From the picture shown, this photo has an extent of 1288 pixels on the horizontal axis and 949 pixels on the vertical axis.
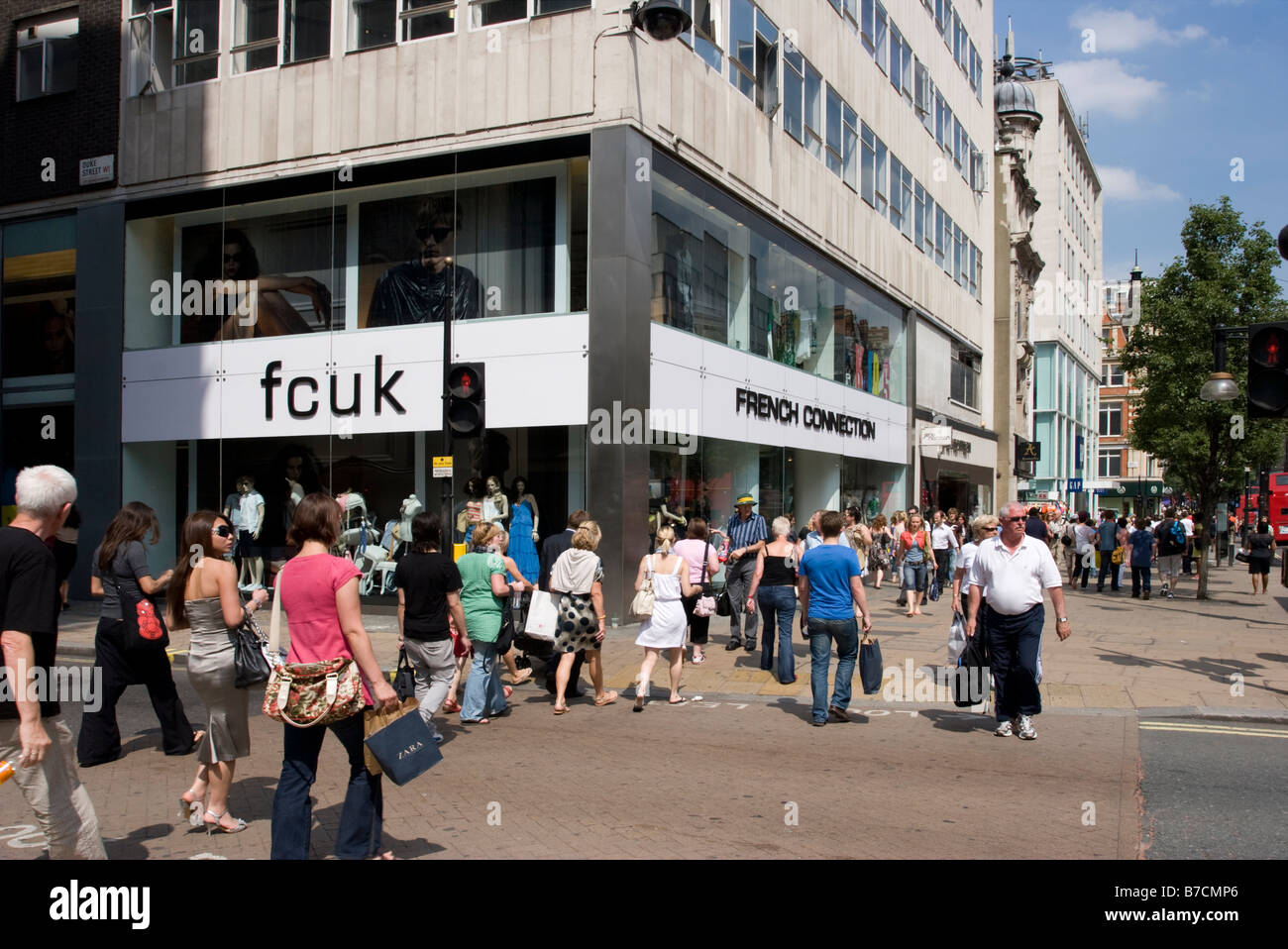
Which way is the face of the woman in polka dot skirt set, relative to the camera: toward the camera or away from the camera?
away from the camera

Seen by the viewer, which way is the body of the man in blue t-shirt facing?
away from the camera

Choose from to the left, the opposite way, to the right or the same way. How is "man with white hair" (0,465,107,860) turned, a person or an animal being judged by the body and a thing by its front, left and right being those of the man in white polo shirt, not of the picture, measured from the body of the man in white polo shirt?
the opposite way

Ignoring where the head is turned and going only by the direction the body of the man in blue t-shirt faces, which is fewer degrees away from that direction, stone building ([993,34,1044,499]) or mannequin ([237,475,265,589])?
the stone building

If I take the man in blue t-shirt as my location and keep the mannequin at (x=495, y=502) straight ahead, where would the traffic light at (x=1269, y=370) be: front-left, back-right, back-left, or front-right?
back-right

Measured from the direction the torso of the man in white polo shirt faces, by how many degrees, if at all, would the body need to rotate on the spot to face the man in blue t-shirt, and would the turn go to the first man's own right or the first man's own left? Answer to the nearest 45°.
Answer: approximately 90° to the first man's own right

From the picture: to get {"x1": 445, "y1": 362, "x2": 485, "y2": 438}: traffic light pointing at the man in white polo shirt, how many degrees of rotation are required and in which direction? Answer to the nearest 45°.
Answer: approximately 45° to its left

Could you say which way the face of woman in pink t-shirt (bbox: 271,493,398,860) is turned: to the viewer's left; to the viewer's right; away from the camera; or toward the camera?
away from the camera

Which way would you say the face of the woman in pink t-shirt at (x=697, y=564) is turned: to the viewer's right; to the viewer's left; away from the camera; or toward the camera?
away from the camera

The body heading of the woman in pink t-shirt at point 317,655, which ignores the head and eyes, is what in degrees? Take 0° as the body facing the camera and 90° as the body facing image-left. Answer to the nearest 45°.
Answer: approximately 225°

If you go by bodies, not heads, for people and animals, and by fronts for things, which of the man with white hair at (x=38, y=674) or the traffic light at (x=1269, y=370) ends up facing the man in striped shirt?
the man with white hair

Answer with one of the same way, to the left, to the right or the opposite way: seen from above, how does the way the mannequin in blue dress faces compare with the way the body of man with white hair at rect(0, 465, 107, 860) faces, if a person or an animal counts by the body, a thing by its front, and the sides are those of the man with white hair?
the opposite way
